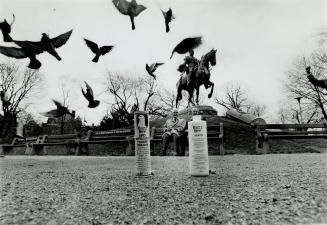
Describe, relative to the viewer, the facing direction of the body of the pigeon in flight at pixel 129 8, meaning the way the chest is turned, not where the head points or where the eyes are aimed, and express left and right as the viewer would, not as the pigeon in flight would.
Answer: facing away from the viewer
